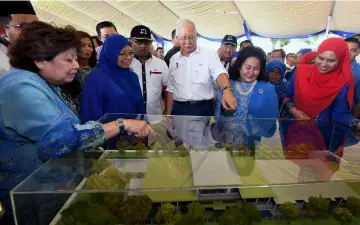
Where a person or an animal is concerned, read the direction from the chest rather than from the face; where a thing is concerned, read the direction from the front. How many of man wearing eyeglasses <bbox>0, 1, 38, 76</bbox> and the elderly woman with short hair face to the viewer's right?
2

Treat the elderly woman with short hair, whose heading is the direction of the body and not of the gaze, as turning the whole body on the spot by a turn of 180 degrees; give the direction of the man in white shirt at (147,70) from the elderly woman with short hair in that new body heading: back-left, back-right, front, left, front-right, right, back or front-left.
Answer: back-right

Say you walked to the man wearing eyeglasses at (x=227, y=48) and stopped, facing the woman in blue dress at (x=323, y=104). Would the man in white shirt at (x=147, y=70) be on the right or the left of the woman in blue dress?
right

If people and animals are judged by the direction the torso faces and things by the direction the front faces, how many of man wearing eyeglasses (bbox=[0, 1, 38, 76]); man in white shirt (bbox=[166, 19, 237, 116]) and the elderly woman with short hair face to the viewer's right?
2

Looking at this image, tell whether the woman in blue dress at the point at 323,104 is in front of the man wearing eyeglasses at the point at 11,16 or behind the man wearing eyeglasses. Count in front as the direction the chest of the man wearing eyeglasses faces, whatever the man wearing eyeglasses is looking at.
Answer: in front

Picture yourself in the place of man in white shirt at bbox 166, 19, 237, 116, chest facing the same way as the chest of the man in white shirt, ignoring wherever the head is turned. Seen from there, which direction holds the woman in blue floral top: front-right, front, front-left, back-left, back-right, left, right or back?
front-left

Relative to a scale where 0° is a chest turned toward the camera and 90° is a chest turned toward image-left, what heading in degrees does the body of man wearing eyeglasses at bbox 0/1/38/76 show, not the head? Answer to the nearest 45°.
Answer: approximately 270°

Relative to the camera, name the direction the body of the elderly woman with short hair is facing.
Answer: to the viewer's right

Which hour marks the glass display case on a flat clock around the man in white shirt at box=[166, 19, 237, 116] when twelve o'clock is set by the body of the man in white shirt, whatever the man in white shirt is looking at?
The glass display case is roughly at 12 o'clock from the man in white shirt.

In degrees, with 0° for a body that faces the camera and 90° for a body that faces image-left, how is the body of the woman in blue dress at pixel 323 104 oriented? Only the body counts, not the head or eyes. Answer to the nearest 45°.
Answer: approximately 45°

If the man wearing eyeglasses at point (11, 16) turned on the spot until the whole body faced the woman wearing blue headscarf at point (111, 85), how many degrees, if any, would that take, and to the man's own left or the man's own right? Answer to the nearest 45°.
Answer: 0° — they already face them

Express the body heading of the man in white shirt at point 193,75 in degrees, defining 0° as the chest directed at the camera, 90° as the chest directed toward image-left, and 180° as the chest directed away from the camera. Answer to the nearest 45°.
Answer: approximately 0°

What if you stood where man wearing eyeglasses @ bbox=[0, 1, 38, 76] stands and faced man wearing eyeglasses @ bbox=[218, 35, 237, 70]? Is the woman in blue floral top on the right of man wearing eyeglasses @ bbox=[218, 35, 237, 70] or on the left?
right
